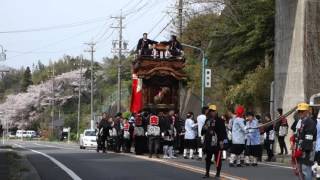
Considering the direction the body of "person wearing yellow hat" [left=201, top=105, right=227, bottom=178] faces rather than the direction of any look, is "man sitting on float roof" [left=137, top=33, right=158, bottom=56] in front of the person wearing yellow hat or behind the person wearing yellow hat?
behind

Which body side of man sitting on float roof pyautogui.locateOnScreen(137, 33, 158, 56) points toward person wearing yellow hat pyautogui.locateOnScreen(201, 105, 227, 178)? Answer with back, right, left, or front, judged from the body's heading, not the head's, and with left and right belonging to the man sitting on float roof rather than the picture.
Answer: front

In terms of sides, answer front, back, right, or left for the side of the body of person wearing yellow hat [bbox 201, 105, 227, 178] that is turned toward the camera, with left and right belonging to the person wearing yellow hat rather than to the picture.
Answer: front

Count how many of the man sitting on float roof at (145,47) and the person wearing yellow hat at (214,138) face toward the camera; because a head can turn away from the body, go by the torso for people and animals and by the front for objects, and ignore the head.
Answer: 2

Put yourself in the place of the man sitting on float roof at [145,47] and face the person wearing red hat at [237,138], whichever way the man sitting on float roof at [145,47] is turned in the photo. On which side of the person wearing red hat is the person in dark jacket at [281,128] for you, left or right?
left

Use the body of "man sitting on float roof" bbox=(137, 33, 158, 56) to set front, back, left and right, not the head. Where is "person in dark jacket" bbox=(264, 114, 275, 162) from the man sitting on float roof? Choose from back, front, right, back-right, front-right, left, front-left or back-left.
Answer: front-left

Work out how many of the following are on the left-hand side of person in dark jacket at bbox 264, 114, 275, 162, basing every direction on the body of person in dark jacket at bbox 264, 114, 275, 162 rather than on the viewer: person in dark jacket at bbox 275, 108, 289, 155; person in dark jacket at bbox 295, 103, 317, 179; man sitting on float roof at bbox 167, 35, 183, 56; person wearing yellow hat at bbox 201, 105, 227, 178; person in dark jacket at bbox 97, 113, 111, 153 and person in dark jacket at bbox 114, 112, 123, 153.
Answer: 2

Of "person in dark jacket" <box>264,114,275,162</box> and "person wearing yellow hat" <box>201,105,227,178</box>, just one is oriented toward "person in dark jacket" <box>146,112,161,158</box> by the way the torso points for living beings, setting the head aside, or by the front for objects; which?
"person in dark jacket" <box>264,114,275,162</box>

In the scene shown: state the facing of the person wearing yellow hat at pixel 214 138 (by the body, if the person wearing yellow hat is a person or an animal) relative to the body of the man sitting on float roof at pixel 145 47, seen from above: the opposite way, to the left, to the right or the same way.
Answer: the same way
